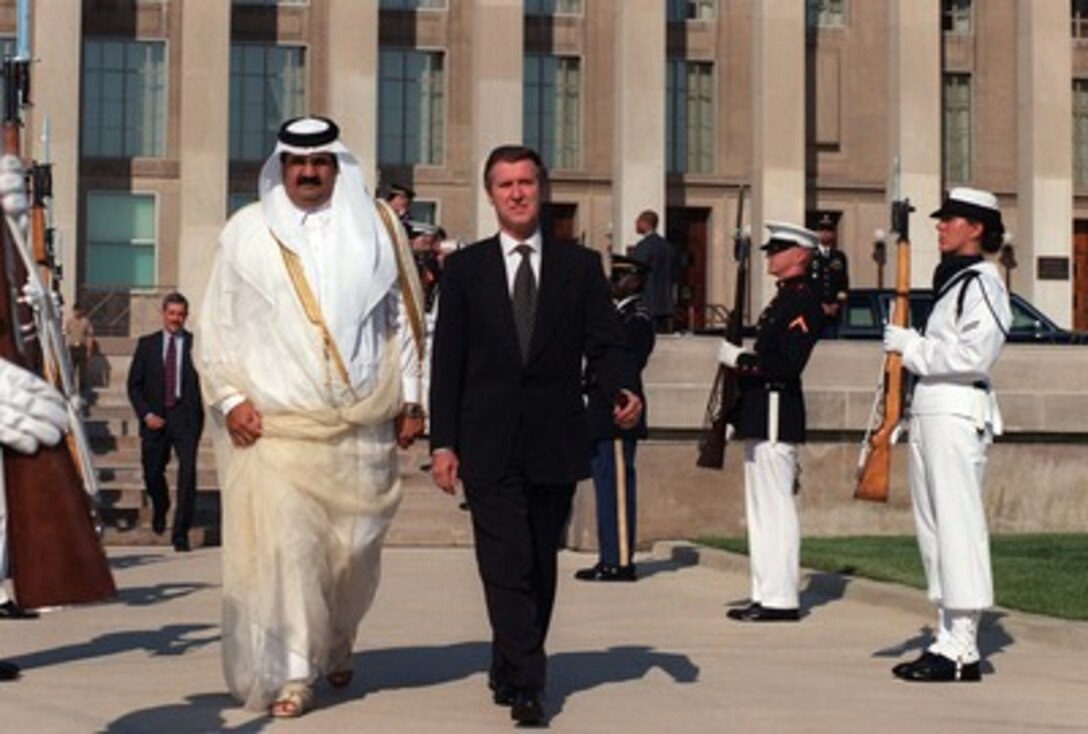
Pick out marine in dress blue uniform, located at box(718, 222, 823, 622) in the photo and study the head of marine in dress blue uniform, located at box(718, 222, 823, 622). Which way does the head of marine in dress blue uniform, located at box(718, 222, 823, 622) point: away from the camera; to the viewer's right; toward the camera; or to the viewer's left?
to the viewer's left

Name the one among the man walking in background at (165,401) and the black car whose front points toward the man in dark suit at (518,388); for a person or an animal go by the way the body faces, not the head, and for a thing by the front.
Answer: the man walking in background

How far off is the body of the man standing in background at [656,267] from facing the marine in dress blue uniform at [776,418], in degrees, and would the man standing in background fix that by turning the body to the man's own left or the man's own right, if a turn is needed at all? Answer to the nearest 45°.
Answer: approximately 90° to the man's own left

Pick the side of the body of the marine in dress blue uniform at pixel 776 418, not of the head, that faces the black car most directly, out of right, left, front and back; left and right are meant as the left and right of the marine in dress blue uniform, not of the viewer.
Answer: right

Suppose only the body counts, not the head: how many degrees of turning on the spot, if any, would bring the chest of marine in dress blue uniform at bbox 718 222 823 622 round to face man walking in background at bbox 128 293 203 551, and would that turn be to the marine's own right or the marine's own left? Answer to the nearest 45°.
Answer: approximately 45° to the marine's own right

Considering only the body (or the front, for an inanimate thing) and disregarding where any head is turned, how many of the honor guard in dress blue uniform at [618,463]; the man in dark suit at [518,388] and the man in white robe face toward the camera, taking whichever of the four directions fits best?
2

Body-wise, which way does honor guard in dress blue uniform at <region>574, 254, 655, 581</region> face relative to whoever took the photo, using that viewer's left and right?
facing to the left of the viewer
